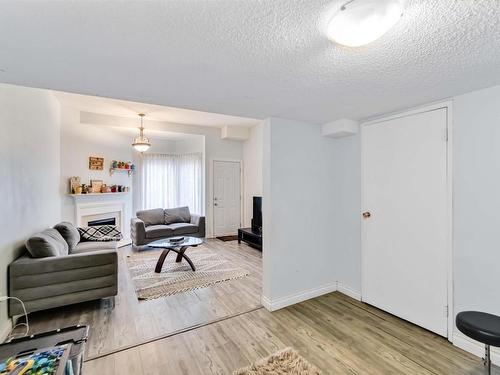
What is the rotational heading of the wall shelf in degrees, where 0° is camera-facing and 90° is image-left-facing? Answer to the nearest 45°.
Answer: approximately 0°

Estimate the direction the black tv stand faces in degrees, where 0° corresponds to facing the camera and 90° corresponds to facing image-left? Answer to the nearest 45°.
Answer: approximately 45°

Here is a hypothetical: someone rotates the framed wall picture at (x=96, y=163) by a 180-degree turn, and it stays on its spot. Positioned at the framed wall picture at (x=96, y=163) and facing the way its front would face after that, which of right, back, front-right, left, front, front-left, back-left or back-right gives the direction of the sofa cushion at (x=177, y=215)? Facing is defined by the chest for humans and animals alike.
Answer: right

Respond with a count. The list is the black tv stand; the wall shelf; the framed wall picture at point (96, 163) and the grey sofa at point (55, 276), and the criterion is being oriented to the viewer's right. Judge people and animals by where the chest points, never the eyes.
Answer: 1

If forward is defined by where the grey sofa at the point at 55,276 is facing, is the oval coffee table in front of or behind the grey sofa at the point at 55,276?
in front

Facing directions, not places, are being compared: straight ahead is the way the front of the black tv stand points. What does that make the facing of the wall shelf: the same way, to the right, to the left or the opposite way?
to the left

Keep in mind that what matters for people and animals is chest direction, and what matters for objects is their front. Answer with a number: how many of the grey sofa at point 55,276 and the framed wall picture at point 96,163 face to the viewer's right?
1

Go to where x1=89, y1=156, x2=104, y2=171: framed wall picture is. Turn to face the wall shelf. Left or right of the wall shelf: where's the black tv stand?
right

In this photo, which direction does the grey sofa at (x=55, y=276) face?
to the viewer's right

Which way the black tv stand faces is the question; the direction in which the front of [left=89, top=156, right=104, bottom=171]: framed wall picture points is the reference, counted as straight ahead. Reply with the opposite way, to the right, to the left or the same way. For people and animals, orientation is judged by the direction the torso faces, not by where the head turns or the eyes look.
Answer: to the right

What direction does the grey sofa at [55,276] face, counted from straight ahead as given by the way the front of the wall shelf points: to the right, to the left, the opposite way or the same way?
to the left

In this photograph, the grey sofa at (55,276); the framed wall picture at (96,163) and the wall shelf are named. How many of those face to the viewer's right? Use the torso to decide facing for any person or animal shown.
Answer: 1

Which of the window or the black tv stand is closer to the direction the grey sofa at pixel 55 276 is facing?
the black tv stand

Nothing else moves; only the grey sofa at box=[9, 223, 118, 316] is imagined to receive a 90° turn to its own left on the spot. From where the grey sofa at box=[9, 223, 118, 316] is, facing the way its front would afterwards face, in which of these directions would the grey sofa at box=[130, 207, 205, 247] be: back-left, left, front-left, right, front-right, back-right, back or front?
front-right
